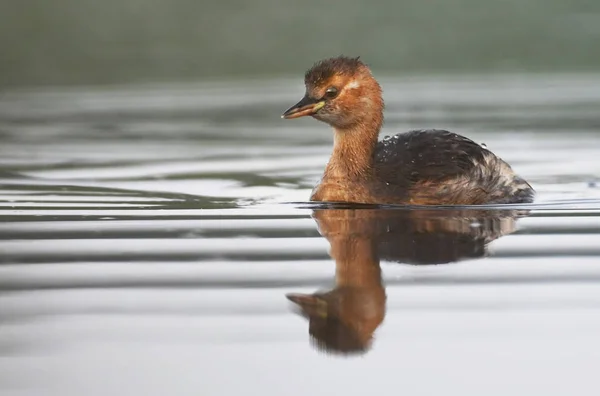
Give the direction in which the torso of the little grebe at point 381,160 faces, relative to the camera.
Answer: to the viewer's left
